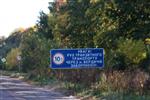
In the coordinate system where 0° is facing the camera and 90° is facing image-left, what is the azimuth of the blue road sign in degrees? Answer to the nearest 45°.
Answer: approximately 0°

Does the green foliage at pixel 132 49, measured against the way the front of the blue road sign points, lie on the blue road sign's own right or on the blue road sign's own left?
on the blue road sign's own left
